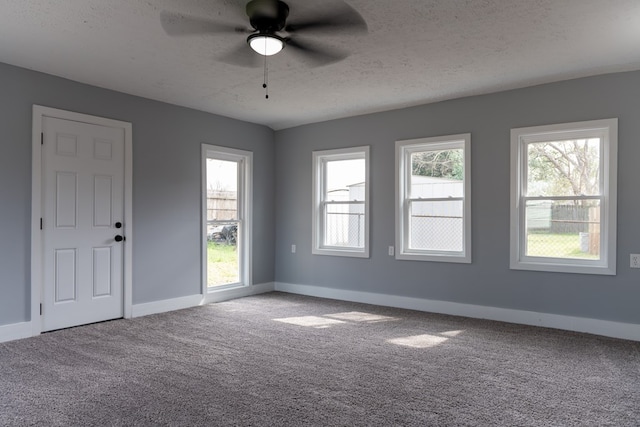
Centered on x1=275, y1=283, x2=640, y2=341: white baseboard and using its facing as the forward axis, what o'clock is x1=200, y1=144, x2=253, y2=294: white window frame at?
The white window frame is roughly at 2 o'clock from the white baseboard.

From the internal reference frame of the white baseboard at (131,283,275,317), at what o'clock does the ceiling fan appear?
The ceiling fan is roughly at 1 o'clock from the white baseboard.

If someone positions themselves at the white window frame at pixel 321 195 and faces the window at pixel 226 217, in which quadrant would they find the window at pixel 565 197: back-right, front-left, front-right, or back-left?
back-left

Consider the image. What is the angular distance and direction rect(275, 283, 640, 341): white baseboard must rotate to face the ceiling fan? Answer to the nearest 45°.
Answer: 0° — it already faces it

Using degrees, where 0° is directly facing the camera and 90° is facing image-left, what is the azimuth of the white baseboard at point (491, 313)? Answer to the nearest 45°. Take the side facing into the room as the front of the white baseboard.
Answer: approximately 45°
